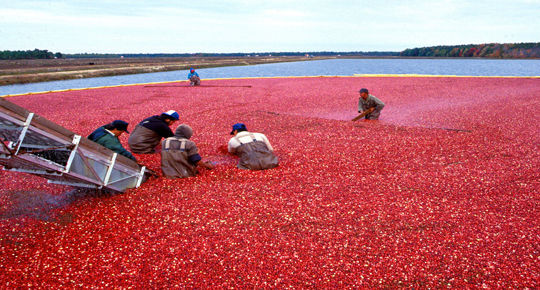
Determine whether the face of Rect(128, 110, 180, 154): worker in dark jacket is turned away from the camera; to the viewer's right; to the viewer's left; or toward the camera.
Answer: to the viewer's right

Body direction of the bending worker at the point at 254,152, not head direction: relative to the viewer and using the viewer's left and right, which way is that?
facing away from the viewer and to the left of the viewer

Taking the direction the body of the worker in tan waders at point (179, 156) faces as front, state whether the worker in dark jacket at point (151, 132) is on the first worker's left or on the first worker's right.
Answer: on the first worker's left

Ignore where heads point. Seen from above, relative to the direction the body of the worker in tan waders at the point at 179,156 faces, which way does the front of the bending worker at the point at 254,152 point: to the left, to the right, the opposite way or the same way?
to the left

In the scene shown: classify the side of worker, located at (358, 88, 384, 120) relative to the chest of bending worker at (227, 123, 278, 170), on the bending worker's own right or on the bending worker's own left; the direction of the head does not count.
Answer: on the bending worker's own right

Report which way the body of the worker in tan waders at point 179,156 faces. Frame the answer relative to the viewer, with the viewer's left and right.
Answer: facing away from the viewer and to the right of the viewer

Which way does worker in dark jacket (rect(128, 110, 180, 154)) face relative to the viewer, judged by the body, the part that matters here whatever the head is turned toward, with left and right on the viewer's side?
facing to the right of the viewer
